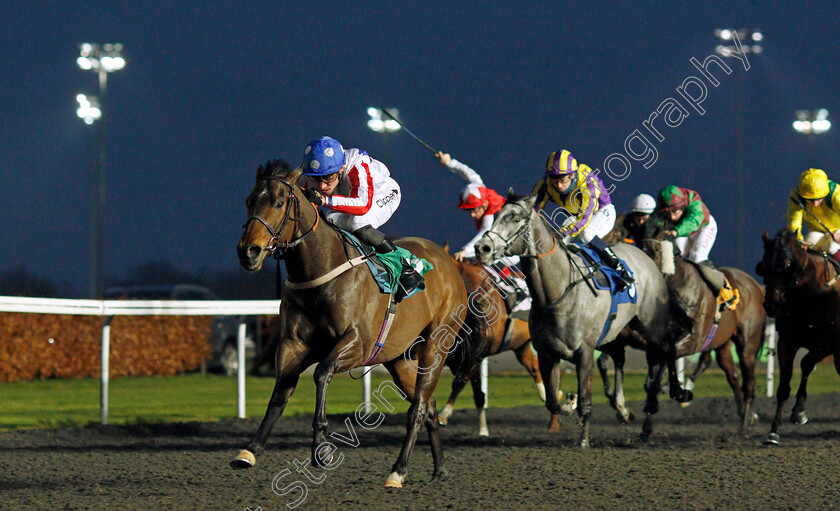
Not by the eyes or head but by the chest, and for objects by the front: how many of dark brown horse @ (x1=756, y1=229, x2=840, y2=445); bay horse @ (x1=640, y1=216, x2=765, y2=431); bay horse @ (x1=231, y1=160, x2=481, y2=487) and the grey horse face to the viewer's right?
0

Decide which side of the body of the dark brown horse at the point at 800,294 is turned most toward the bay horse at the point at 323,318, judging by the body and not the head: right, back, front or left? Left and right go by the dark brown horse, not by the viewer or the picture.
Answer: front

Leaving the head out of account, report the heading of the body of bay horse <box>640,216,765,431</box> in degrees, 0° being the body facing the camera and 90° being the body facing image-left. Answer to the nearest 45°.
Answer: approximately 45°

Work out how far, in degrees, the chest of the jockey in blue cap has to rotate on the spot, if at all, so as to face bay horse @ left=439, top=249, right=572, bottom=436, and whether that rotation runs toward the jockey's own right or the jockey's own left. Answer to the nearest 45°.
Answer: approximately 180°

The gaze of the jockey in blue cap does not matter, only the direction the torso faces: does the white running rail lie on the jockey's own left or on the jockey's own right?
on the jockey's own right

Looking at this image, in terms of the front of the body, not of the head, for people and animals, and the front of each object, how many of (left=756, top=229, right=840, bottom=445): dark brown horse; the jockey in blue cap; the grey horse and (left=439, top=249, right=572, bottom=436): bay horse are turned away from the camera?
0

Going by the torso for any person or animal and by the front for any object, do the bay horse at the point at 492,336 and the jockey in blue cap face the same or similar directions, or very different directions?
same or similar directions

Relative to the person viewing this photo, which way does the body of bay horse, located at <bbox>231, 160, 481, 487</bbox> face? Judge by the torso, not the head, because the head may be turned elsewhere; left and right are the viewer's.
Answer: facing the viewer and to the left of the viewer

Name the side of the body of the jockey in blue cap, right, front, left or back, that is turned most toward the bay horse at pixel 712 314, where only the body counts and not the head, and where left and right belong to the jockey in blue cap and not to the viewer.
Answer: back

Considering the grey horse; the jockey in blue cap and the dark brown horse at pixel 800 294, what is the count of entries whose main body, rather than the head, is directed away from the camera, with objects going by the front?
0

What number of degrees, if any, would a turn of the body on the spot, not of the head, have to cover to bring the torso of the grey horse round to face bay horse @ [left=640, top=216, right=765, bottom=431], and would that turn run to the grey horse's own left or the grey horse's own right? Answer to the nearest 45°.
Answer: approximately 180°

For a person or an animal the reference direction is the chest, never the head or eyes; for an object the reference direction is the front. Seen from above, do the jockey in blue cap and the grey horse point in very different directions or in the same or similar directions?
same or similar directions

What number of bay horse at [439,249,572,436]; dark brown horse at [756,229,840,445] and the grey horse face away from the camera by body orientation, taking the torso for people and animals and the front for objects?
0
